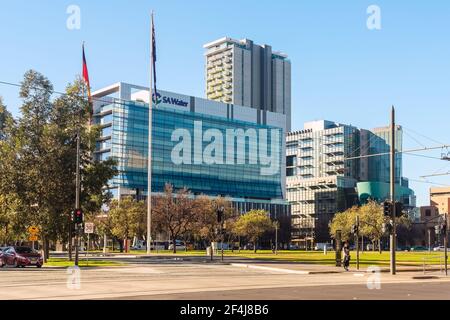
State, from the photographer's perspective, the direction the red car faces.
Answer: facing the viewer and to the right of the viewer

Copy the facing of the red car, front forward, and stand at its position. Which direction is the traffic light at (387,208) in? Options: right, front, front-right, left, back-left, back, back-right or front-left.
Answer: front

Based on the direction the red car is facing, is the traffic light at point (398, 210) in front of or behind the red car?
in front
